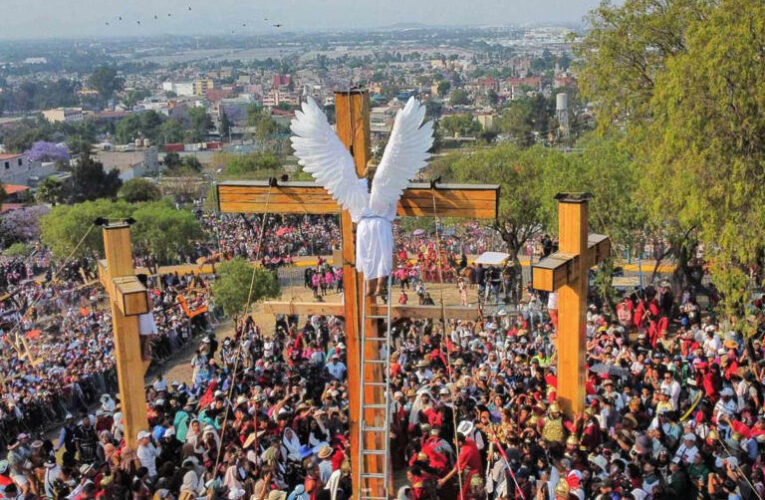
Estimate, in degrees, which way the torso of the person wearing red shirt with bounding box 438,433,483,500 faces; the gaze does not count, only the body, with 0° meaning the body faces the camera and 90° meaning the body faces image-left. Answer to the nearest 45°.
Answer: approximately 90°

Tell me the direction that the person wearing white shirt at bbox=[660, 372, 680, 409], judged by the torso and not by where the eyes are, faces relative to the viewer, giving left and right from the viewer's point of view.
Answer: facing the viewer and to the left of the viewer

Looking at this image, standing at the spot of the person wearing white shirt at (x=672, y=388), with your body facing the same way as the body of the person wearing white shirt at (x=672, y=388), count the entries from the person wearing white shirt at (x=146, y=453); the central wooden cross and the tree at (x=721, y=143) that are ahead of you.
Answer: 2

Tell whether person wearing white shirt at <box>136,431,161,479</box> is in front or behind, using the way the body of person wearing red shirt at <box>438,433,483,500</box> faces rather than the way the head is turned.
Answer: in front

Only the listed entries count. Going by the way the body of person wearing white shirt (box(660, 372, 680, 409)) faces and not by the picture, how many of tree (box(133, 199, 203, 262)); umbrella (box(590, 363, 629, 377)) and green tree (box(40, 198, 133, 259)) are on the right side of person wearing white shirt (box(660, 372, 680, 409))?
3

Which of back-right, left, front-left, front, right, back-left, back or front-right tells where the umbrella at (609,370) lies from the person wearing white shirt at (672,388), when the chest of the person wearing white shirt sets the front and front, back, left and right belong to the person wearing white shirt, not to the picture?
right

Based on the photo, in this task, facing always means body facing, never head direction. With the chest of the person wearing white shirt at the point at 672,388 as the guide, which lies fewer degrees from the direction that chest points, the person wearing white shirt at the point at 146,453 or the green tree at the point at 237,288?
the person wearing white shirt

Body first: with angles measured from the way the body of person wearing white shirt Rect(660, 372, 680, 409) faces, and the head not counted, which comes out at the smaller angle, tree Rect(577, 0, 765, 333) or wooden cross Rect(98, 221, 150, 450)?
the wooden cross

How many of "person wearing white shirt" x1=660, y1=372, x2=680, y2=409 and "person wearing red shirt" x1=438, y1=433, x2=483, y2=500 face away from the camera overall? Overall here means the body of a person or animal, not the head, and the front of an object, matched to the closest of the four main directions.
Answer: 0

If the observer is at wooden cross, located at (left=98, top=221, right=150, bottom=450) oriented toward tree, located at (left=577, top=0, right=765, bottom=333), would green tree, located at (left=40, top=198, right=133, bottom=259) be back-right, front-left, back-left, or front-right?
front-left

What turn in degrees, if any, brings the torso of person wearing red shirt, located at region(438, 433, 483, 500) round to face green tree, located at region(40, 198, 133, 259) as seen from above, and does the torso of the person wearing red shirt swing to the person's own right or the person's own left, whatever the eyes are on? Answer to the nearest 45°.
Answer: approximately 45° to the person's own right

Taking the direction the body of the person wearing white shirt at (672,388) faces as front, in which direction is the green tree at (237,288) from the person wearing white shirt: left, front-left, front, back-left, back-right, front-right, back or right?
right

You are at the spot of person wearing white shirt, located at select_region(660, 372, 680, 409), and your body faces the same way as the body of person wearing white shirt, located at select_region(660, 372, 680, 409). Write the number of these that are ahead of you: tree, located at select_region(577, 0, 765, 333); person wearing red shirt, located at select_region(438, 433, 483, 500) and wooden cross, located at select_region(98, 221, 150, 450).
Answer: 2
